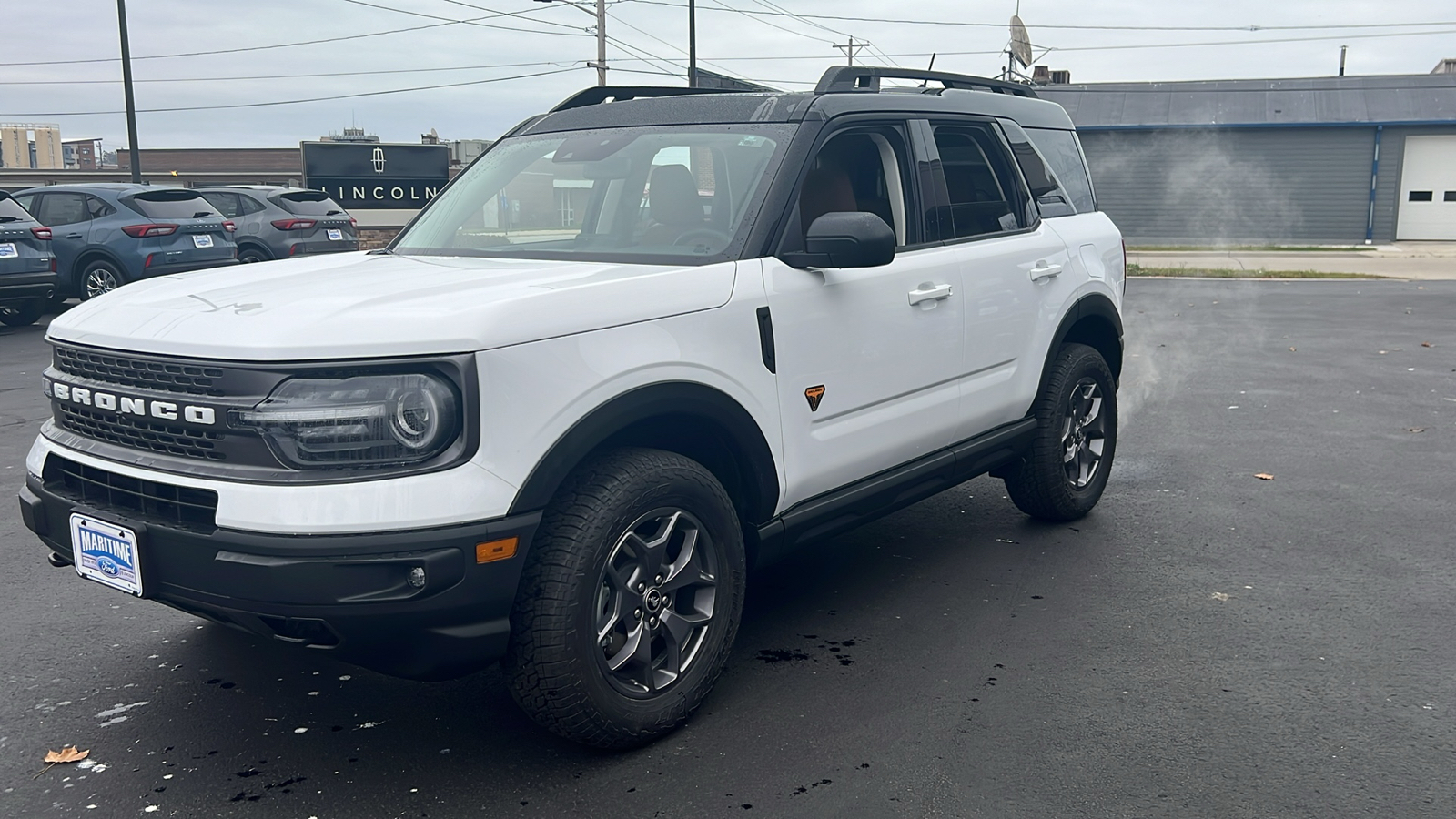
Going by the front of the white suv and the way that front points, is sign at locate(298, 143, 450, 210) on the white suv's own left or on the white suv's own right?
on the white suv's own right

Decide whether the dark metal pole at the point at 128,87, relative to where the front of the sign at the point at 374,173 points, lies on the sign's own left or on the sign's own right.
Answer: on the sign's own right

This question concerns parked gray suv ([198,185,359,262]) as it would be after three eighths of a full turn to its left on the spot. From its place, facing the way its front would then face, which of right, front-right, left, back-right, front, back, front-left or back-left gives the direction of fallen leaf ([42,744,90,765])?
front

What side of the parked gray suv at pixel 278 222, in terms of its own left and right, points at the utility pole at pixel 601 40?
right

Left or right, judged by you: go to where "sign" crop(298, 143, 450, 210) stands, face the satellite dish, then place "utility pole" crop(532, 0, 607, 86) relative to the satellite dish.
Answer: left

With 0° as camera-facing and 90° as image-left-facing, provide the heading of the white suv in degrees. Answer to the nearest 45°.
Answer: approximately 45°

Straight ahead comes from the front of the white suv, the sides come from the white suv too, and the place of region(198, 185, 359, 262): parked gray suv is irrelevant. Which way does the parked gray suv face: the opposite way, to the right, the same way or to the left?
to the right

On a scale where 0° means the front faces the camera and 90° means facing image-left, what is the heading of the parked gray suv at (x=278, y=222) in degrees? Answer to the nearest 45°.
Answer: approximately 135°

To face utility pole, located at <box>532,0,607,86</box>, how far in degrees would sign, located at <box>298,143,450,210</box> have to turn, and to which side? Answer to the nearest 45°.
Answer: approximately 135° to its left

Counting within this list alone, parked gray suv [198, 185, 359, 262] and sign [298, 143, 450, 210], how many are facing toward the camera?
1

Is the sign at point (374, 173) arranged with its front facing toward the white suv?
yes

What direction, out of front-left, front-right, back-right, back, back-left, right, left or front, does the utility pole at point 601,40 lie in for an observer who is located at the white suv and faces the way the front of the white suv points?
back-right
